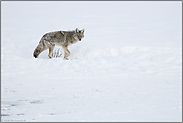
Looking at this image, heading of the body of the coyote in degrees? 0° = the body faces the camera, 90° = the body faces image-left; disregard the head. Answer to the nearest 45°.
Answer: approximately 270°
